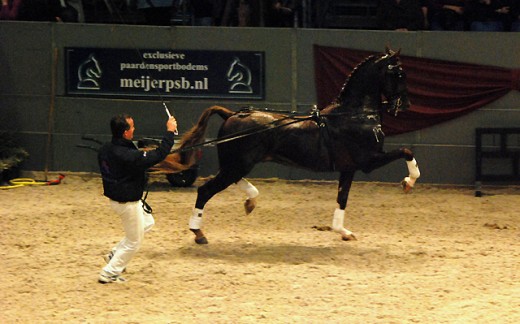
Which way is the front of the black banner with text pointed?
toward the camera

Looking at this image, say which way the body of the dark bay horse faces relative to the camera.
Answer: to the viewer's right

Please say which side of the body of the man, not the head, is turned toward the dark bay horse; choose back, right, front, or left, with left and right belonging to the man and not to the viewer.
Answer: front

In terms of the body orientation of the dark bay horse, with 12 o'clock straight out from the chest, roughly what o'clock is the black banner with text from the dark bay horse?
The black banner with text is roughly at 8 o'clock from the dark bay horse.

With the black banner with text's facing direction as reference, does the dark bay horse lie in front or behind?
in front

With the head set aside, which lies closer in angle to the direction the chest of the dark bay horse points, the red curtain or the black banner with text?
the red curtain

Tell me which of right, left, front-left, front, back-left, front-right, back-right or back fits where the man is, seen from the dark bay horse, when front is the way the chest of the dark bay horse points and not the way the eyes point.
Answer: back-right

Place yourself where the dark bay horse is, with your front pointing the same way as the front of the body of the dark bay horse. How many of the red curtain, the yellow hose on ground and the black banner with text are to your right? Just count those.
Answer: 0

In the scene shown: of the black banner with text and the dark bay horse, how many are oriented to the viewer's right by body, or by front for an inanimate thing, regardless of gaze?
1

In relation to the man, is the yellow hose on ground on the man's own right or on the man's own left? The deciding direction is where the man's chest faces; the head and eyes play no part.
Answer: on the man's own left

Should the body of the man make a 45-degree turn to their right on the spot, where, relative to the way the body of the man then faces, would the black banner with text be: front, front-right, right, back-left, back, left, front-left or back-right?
left

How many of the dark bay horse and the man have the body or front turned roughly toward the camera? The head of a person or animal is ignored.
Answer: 0

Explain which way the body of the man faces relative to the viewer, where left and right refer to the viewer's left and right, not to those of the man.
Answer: facing away from the viewer and to the right of the viewer

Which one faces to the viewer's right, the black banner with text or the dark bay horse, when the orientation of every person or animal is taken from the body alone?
the dark bay horse

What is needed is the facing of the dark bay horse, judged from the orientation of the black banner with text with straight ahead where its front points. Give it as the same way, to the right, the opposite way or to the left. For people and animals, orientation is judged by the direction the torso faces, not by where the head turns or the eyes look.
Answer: to the left

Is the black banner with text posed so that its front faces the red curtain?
no

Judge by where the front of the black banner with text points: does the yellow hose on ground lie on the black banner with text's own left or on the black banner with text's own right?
on the black banner with text's own right
